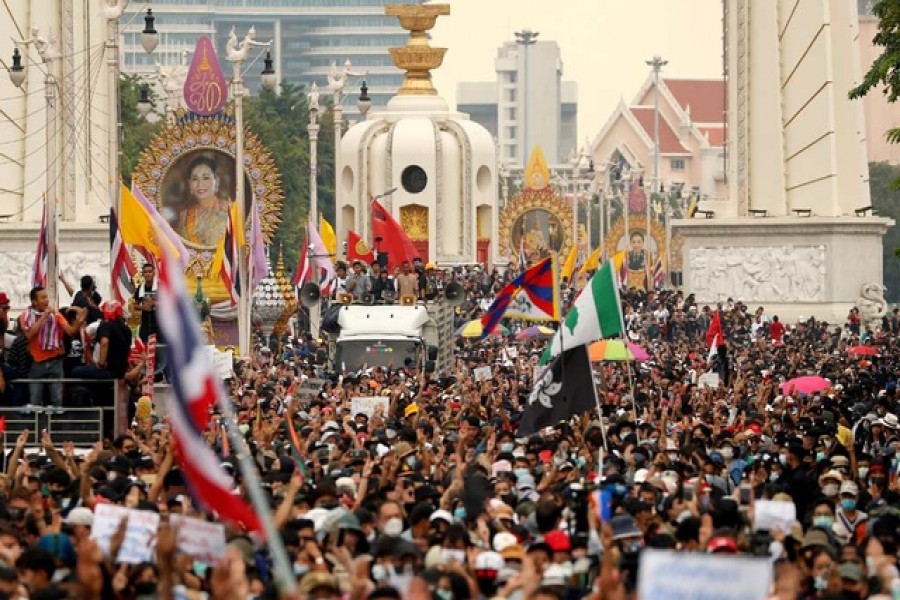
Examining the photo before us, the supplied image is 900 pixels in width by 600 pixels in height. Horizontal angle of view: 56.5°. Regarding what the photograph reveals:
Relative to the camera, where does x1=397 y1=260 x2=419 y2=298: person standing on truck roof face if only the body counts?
toward the camera

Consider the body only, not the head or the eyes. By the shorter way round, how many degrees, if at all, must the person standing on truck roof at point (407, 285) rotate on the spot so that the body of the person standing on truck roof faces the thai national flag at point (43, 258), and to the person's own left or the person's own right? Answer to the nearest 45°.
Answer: approximately 45° to the person's own right

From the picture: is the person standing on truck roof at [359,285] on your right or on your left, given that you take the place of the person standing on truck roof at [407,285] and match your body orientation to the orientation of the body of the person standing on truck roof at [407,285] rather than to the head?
on your right

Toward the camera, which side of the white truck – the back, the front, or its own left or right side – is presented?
front

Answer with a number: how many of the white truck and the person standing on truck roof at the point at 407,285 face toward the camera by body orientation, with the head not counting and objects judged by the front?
2

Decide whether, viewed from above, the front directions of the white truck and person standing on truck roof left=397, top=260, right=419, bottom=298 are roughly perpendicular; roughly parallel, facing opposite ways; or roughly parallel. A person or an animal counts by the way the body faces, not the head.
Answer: roughly parallel

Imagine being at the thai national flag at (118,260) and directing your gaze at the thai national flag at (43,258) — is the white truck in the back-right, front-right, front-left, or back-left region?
back-right
